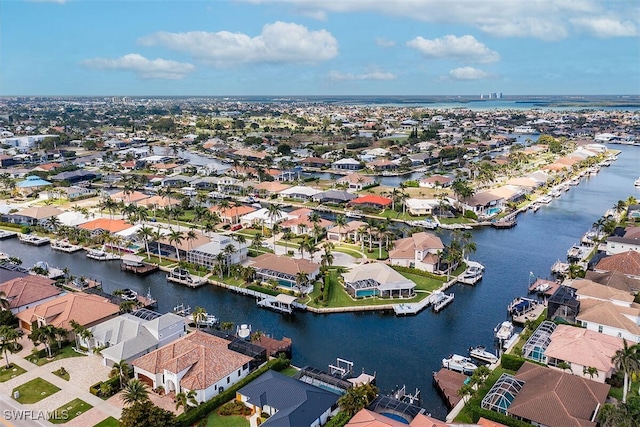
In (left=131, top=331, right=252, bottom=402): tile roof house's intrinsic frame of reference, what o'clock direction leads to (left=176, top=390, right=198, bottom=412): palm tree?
The palm tree is roughly at 11 o'clock from the tile roof house.

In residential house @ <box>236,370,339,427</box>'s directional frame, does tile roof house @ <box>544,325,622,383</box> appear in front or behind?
behind

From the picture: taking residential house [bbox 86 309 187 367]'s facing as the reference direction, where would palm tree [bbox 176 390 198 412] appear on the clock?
The palm tree is roughly at 10 o'clock from the residential house.

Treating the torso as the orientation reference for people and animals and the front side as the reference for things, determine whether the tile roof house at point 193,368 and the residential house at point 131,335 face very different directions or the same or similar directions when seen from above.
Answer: same or similar directions

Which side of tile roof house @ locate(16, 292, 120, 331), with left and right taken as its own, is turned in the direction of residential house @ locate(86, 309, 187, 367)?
left

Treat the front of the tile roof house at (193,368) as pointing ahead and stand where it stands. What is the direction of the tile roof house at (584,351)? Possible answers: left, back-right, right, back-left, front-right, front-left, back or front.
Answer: back-left

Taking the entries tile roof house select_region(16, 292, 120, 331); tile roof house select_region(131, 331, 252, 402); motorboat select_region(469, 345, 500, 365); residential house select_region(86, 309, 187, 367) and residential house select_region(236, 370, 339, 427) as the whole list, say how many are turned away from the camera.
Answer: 0

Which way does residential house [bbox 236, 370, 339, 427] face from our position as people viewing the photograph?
facing the viewer and to the left of the viewer

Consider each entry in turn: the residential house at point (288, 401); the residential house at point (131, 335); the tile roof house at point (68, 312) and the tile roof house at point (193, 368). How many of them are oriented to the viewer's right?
0

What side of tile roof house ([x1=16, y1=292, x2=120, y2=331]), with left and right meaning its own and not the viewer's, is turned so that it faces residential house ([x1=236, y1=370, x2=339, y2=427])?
left

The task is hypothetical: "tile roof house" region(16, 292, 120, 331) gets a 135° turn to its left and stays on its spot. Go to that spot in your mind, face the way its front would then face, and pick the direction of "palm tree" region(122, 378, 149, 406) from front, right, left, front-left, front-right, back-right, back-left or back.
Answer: right

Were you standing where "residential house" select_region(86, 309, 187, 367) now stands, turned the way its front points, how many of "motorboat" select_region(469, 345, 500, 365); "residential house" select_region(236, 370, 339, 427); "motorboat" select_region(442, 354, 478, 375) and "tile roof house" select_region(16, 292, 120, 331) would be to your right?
1

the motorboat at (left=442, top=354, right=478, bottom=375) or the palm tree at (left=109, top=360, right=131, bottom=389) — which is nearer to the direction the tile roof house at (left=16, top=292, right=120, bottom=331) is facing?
the palm tree
